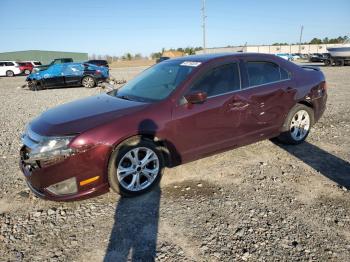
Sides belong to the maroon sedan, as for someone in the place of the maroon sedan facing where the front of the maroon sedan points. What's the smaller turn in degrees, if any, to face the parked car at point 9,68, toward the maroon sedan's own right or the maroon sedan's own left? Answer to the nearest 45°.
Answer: approximately 90° to the maroon sedan's own right

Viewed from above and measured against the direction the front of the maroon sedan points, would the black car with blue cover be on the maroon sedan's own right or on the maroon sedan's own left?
on the maroon sedan's own right

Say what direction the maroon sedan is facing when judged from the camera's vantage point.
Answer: facing the viewer and to the left of the viewer

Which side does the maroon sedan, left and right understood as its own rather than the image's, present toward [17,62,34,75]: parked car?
right
